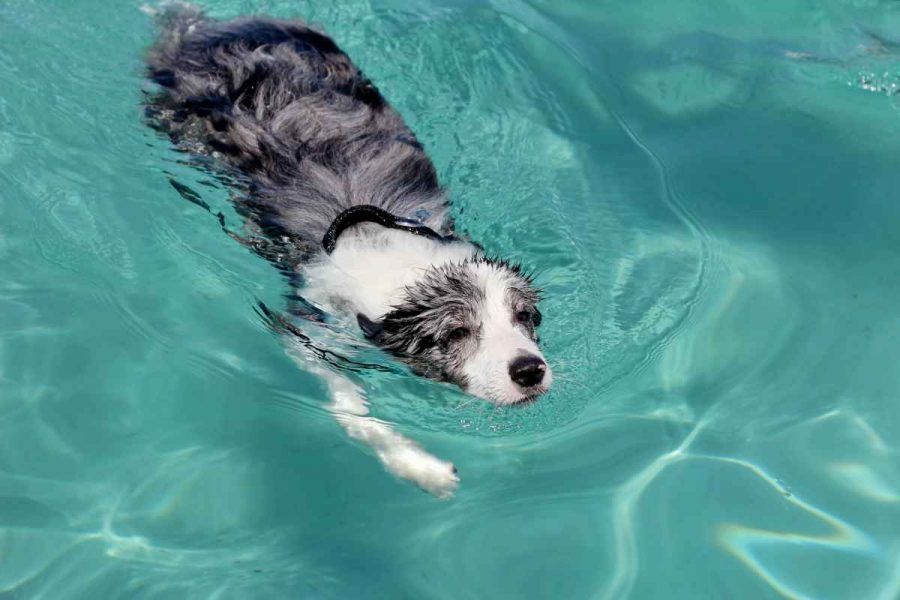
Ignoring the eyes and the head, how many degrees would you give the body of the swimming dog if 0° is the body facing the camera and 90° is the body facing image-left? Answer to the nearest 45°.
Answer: approximately 315°
